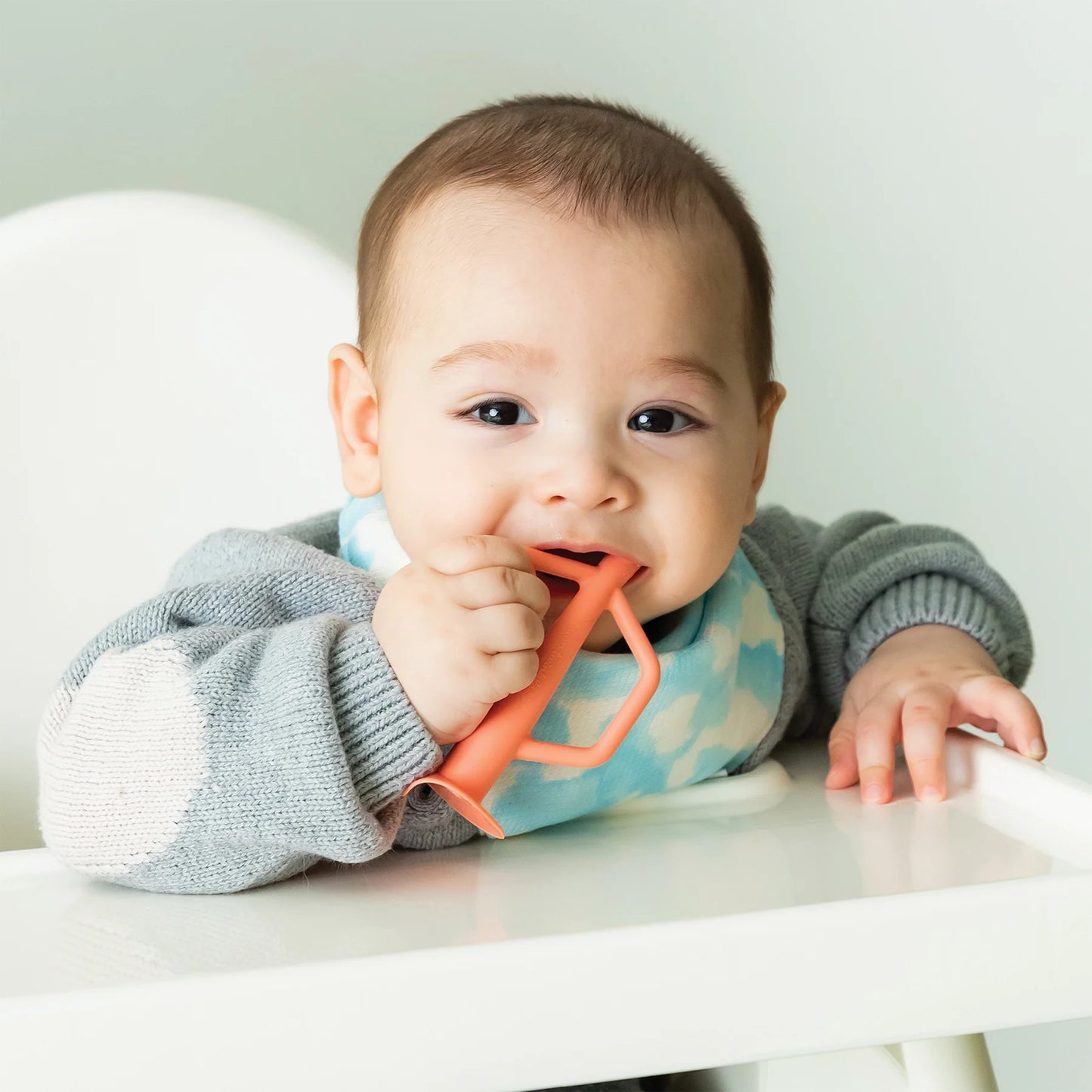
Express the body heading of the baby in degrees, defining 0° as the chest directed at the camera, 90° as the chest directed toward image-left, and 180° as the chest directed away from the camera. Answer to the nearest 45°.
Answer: approximately 0°

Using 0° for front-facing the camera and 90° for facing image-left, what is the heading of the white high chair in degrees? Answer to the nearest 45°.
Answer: approximately 315°
